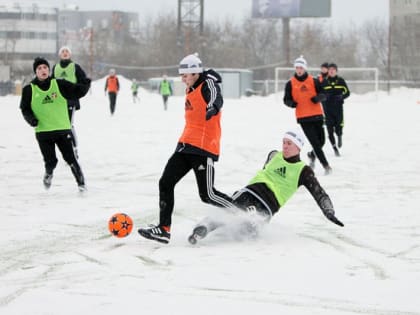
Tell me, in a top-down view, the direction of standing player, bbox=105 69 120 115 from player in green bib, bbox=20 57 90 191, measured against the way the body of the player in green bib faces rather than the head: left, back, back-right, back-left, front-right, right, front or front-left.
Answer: back

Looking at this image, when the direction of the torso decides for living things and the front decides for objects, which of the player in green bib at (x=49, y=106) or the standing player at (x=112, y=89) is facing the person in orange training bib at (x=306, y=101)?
the standing player

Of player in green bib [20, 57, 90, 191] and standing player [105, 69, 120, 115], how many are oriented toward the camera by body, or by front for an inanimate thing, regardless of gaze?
2

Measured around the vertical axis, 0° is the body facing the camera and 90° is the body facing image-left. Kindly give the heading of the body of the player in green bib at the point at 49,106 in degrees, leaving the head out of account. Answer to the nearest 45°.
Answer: approximately 0°

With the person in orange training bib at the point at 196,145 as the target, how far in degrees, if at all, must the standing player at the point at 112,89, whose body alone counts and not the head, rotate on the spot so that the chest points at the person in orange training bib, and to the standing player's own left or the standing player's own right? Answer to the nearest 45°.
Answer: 0° — they already face them

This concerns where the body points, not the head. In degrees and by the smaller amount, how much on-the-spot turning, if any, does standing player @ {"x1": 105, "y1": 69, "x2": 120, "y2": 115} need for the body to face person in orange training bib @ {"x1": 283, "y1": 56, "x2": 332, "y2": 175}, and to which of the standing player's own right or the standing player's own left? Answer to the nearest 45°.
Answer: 0° — they already face them

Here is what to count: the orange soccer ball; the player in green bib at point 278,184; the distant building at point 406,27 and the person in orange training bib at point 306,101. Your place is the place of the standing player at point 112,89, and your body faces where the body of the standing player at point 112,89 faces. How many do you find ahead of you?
3

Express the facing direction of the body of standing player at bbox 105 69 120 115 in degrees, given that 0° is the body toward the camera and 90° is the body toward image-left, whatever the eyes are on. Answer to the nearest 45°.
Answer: approximately 0°

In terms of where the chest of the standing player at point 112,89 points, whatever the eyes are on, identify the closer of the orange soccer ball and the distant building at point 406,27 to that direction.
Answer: the orange soccer ball

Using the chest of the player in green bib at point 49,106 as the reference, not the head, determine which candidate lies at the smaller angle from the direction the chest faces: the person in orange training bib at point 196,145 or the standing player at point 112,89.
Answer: the person in orange training bib

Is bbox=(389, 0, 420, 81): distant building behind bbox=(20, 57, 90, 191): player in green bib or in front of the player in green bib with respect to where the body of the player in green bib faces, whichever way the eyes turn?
behind
